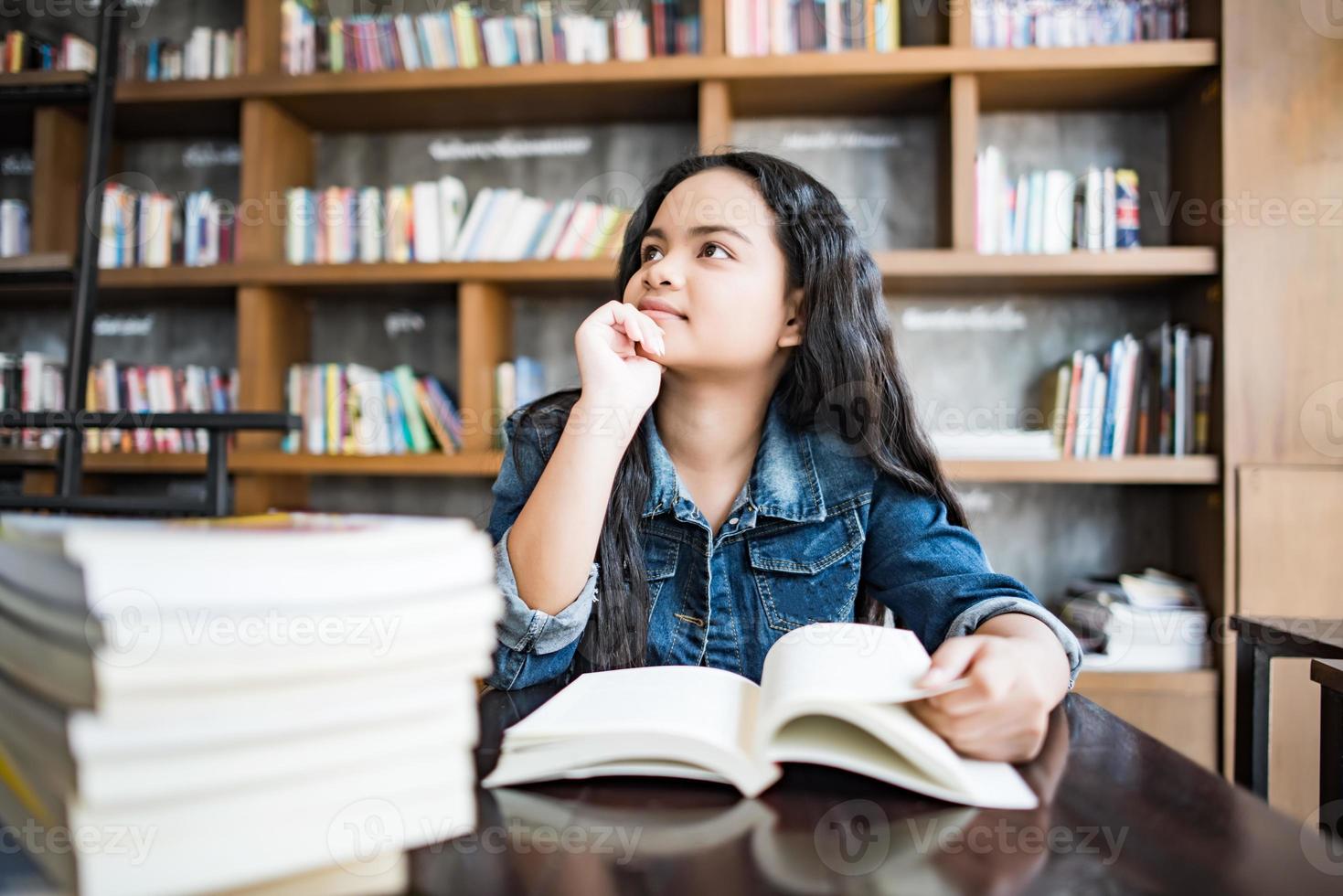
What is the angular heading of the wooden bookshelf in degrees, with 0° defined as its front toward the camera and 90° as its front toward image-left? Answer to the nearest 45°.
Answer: approximately 0°

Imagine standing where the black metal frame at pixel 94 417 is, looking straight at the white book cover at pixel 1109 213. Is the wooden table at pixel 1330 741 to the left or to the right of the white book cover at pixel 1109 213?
right

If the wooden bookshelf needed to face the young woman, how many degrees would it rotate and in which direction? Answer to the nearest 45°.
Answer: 0° — it already faces them

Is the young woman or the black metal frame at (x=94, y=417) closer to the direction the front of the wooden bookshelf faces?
the young woman

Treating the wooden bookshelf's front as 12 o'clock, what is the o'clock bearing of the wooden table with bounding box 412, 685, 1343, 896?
The wooden table is roughly at 12 o'clock from the wooden bookshelf.

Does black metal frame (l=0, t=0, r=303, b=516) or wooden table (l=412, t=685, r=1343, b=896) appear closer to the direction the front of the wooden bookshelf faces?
the wooden table

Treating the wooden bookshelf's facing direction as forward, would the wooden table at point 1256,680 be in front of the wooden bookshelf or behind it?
in front

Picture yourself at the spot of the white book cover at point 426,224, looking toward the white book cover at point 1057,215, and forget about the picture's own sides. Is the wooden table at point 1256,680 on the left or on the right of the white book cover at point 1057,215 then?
right

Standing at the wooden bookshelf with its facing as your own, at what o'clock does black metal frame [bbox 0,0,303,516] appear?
The black metal frame is roughly at 2 o'clock from the wooden bookshelf.
